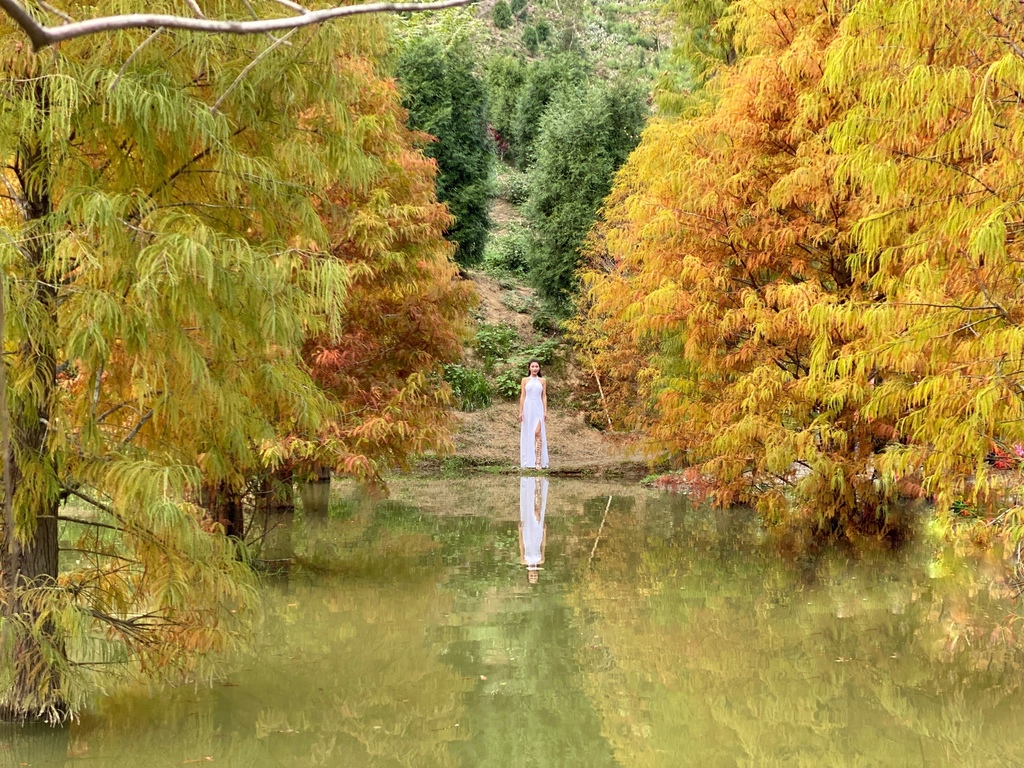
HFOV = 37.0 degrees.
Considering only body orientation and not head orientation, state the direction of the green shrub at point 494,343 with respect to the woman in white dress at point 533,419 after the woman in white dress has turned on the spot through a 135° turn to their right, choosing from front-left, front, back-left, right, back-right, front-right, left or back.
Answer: front-right

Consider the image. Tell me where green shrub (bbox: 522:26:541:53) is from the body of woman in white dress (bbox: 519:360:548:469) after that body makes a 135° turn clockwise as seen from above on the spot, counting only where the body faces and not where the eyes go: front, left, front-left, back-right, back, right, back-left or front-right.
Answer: front-right

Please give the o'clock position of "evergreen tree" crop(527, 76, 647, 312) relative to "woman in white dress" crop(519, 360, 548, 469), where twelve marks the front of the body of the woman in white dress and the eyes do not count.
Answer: The evergreen tree is roughly at 6 o'clock from the woman in white dress.

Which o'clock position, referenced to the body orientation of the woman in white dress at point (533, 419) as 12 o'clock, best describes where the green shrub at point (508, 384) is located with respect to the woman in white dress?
The green shrub is roughly at 6 o'clock from the woman in white dress.

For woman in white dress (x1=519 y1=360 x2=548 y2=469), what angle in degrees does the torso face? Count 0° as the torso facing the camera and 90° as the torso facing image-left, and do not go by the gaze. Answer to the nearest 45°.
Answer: approximately 0°

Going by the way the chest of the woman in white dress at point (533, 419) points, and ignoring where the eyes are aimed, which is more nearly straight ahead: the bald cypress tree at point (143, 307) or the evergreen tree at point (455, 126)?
the bald cypress tree

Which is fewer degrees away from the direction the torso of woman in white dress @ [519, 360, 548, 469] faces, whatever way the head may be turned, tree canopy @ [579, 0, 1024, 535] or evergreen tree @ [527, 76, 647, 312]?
the tree canopy

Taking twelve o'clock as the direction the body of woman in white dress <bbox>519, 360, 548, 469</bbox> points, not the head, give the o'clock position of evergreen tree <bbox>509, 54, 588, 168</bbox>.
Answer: The evergreen tree is roughly at 6 o'clock from the woman in white dress.
